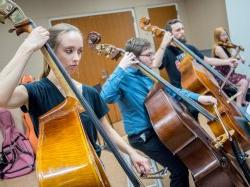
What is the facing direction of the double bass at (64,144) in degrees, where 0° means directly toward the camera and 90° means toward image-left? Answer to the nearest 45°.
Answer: approximately 270°

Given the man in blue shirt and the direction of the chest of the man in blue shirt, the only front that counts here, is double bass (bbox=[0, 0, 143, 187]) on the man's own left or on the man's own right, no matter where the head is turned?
on the man's own right

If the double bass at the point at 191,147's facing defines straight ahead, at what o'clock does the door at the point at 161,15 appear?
The door is roughly at 9 o'clock from the double bass.

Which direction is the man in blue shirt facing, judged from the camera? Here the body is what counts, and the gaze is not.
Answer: to the viewer's right

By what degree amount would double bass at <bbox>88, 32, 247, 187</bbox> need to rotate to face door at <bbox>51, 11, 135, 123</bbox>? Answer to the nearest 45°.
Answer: approximately 90° to its left

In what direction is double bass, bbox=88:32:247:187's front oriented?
to the viewer's right

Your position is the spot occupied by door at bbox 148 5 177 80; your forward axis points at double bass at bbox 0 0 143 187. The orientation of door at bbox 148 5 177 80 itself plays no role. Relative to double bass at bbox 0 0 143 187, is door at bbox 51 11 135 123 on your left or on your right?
right
